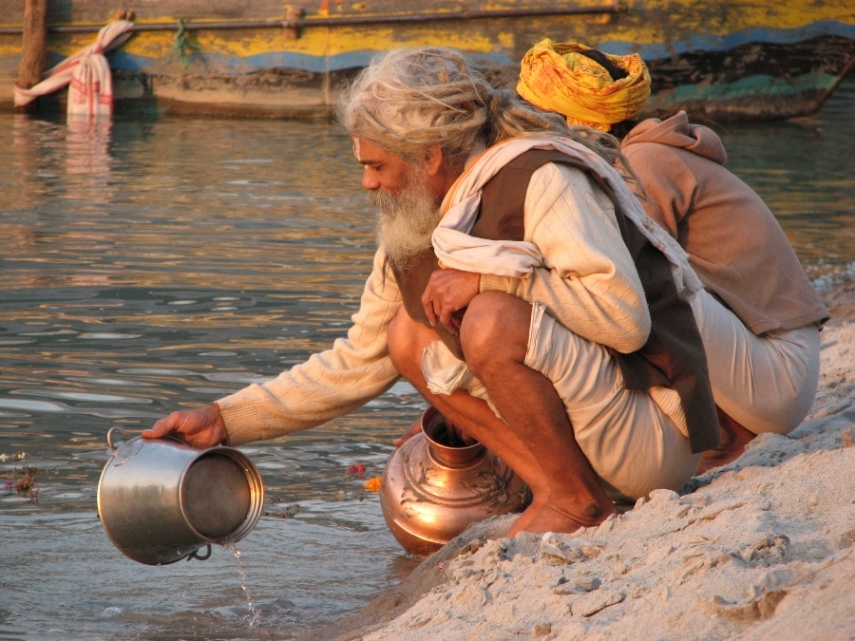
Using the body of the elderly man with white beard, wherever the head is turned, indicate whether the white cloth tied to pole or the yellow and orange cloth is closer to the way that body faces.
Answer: the white cloth tied to pole

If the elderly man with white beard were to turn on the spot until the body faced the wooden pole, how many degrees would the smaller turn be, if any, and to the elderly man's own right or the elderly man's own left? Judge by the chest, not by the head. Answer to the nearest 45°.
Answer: approximately 45° to the elderly man's own right

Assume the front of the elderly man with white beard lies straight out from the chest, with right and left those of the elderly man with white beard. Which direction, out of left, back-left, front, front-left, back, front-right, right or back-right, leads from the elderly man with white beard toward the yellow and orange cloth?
right

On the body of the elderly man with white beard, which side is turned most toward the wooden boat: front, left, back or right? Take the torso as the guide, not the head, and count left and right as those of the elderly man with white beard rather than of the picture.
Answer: right

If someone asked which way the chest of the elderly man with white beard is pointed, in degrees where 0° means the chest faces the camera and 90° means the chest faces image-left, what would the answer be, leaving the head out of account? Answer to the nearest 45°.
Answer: approximately 90°

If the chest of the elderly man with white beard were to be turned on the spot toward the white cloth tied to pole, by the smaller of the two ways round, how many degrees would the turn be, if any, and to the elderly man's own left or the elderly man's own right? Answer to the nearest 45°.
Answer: approximately 45° to the elderly man's own right

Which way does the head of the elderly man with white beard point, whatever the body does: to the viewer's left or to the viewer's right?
to the viewer's left

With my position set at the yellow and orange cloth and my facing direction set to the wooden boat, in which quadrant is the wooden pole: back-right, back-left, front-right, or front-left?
front-left

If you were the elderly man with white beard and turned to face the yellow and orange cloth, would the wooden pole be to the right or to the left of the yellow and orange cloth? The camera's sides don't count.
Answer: left
